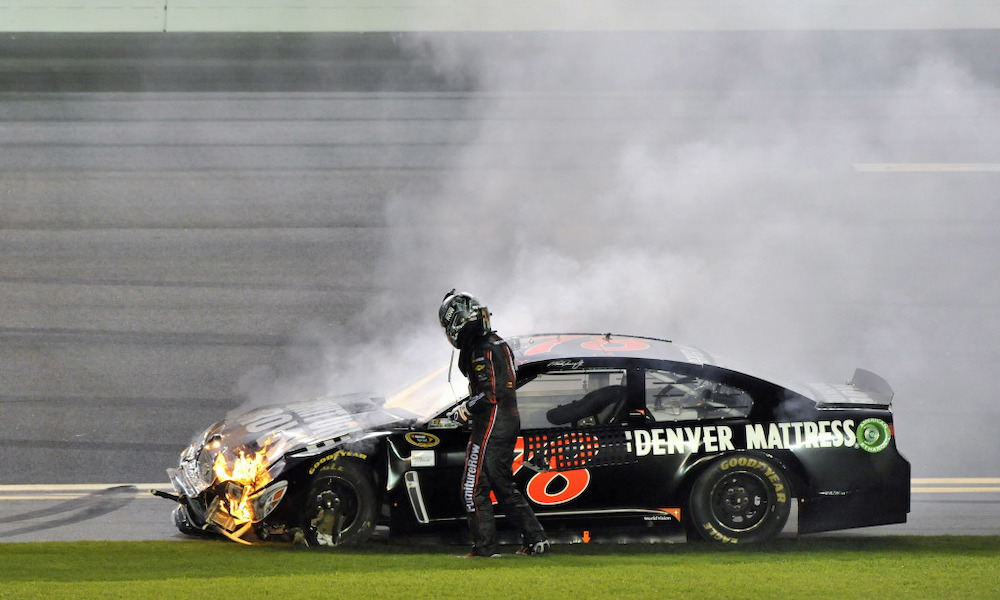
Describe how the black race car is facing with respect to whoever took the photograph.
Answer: facing to the left of the viewer

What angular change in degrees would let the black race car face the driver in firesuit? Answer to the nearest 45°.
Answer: approximately 45° to its left
